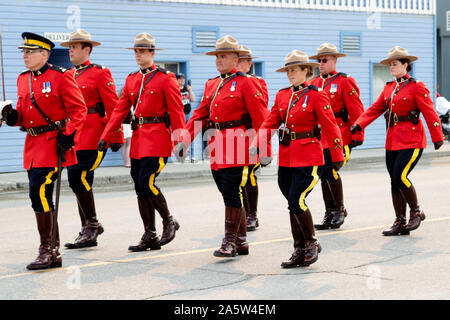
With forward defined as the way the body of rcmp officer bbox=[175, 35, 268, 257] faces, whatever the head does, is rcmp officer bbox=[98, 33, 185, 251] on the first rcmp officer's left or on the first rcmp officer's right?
on the first rcmp officer's right

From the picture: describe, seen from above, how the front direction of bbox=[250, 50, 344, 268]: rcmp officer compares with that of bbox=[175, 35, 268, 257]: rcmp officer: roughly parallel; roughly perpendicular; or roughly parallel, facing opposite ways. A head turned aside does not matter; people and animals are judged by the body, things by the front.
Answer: roughly parallel

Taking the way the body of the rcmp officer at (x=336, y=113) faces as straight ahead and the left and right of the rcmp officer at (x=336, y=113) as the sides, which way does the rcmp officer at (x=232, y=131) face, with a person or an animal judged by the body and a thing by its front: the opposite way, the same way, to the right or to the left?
the same way

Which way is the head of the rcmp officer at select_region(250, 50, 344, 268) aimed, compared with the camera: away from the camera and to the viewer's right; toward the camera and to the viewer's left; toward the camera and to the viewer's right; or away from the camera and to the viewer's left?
toward the camera and to the viewer's left

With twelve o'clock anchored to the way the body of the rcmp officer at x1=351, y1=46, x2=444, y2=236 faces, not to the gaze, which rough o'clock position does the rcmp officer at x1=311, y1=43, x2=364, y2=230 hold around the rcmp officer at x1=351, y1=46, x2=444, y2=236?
the rcmp officer at x1=311, y1=43, x2=364, y2=230 is roughly at 3 o'clock from the rcmp officer at x1=351, y1=46, x2=444, y2=236.

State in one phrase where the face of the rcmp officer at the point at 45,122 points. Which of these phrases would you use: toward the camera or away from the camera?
toward the camera

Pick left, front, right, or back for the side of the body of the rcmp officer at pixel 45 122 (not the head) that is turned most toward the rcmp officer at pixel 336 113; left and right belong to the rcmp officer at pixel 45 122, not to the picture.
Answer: back

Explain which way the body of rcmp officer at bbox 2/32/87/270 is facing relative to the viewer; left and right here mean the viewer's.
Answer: facing the viewer and to the left of the viewer

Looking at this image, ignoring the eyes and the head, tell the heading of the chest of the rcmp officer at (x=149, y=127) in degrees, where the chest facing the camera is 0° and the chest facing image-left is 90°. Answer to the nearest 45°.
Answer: approximately 45°

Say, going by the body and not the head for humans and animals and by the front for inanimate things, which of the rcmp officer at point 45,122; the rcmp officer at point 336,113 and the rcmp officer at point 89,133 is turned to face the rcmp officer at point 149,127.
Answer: the rcmp officer at point 336,113

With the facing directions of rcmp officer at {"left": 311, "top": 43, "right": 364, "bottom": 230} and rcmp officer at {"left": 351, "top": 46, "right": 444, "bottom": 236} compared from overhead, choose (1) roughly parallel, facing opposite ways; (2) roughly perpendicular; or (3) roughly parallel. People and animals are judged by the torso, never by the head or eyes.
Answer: roughly parallel

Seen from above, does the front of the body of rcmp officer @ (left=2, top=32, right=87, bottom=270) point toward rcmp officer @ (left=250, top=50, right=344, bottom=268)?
no

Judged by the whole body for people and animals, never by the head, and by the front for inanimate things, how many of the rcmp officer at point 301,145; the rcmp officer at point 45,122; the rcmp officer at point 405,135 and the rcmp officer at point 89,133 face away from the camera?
0

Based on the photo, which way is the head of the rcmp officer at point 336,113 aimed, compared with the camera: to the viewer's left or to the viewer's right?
to the viewer's left

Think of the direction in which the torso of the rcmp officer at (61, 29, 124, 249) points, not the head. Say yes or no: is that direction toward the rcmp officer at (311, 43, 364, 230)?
no

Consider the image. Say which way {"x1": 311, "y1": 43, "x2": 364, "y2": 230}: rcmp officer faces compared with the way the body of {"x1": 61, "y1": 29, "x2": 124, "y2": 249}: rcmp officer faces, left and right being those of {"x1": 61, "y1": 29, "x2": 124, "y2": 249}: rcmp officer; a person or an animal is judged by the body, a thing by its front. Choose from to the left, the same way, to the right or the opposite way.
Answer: the same way

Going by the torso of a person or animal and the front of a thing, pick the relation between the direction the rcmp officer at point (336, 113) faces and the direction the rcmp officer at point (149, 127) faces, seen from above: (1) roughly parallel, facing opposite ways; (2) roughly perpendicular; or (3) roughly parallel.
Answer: roughly parallel

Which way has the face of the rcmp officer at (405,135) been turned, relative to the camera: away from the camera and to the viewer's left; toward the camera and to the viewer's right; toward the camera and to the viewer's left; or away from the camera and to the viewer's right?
toward the camera and to the viewer's left

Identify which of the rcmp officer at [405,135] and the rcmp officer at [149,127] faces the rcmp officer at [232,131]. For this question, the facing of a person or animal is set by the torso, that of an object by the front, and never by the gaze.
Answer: the rcmp officer at [405,135]

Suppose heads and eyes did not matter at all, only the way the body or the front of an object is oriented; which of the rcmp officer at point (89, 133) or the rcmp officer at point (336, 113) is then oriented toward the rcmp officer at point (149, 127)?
the rcmp officer at point (336, 113)
